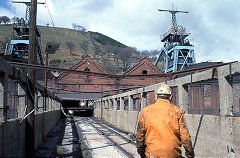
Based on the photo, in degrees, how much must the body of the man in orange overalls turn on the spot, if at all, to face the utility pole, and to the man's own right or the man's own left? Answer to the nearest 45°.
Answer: approximately 45° to the man's own left

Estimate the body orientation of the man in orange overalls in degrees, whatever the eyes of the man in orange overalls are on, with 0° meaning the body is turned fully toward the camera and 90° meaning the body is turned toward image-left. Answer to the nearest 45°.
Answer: approximately 180°

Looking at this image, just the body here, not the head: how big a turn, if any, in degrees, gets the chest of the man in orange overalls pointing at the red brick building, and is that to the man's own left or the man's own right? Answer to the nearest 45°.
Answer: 0° — they already face it
